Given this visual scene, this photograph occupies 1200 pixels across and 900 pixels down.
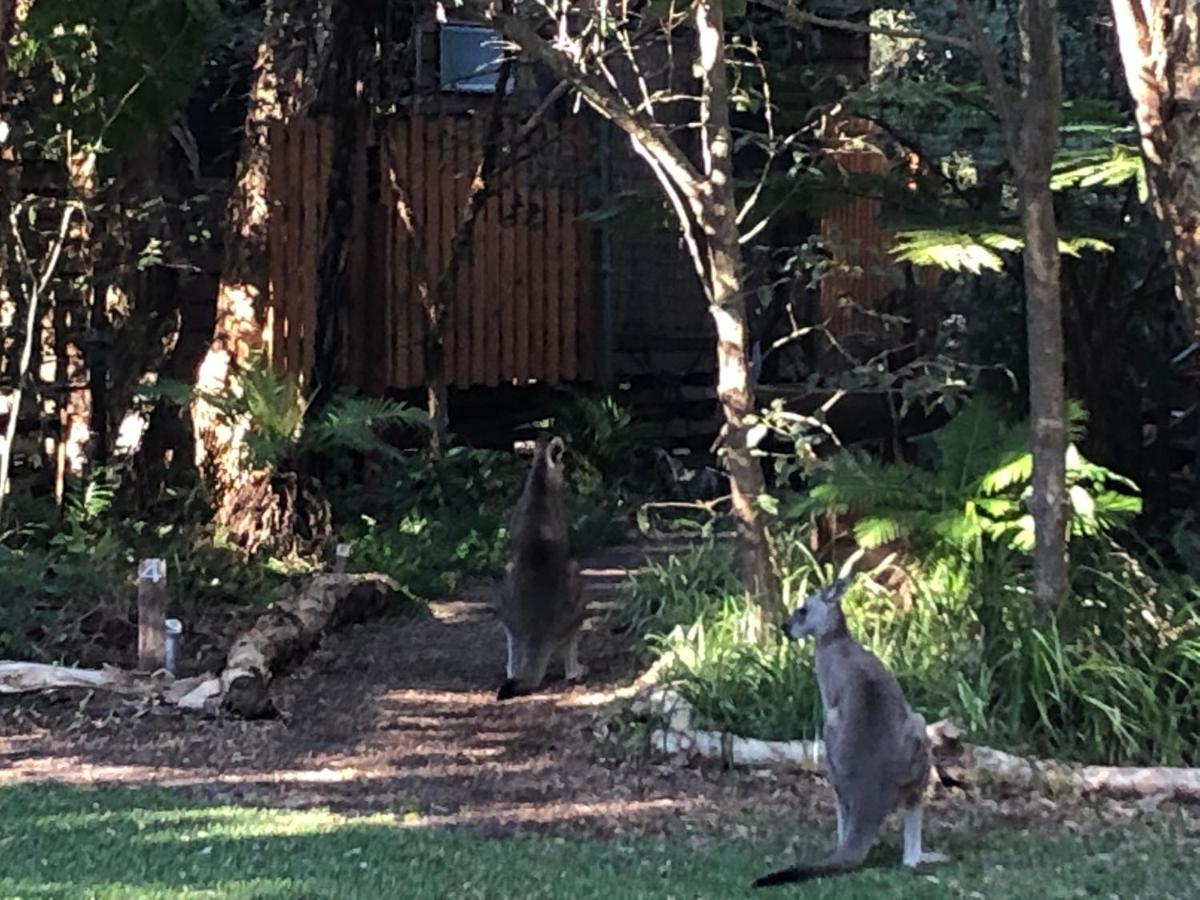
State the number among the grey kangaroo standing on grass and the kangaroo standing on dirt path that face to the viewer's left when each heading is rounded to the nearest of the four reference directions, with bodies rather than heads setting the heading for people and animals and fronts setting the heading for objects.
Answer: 0

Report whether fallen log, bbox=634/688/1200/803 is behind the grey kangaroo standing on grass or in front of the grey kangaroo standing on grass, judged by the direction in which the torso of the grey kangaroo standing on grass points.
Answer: in front

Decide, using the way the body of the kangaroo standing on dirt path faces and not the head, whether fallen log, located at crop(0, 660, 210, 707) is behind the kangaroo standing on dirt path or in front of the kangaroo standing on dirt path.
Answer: behind

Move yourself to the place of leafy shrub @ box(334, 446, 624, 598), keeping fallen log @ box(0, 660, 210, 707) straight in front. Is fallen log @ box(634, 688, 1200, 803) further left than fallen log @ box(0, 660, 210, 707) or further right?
left

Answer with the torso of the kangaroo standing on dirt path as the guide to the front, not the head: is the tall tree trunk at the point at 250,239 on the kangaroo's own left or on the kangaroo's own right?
on the kangaroo's own left

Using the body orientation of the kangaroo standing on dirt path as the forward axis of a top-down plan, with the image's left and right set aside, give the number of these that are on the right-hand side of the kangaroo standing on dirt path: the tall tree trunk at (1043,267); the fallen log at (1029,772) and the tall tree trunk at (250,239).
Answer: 2

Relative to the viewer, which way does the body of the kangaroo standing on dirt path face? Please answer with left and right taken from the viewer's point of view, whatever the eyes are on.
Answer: facing away from the viewer and to the right of the viewer

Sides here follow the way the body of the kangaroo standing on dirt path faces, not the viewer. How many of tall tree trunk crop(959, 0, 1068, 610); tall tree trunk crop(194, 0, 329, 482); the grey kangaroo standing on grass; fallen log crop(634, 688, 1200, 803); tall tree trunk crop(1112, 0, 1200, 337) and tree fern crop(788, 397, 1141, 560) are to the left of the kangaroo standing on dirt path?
1

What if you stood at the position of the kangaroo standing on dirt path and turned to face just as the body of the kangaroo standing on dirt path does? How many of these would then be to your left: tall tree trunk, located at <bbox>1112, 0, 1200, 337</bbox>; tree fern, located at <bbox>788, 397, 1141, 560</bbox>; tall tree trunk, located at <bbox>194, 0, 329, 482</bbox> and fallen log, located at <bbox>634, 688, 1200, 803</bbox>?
1

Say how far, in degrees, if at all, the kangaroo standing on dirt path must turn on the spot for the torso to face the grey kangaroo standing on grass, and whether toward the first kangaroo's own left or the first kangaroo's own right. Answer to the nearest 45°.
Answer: approximately 135° to the first kangaroo's own right
